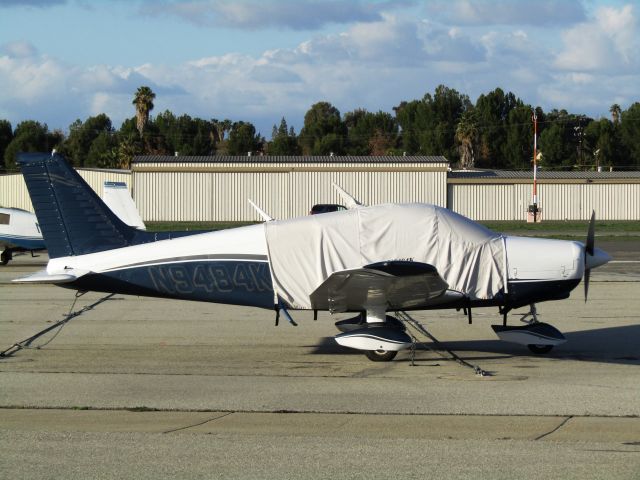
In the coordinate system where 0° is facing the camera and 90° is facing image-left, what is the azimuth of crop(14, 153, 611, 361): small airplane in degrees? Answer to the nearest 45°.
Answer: approximately 270°

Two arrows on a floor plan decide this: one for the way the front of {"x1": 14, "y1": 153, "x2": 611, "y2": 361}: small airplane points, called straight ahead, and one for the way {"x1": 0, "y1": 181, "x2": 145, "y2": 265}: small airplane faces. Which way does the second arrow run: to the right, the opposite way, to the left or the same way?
the opposite way

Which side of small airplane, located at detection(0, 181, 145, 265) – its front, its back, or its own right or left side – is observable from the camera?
left

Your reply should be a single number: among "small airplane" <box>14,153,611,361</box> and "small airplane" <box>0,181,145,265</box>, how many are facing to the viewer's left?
1

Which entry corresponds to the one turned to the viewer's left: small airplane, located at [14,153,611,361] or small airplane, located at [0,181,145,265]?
small airplane, located at [0,181,145,265]

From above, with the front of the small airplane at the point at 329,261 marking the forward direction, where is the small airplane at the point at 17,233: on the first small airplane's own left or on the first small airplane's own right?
on the first small airplane's own left

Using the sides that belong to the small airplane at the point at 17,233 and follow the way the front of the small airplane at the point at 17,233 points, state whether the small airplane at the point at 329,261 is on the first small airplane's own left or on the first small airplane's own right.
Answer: on the first small airplane's own left
